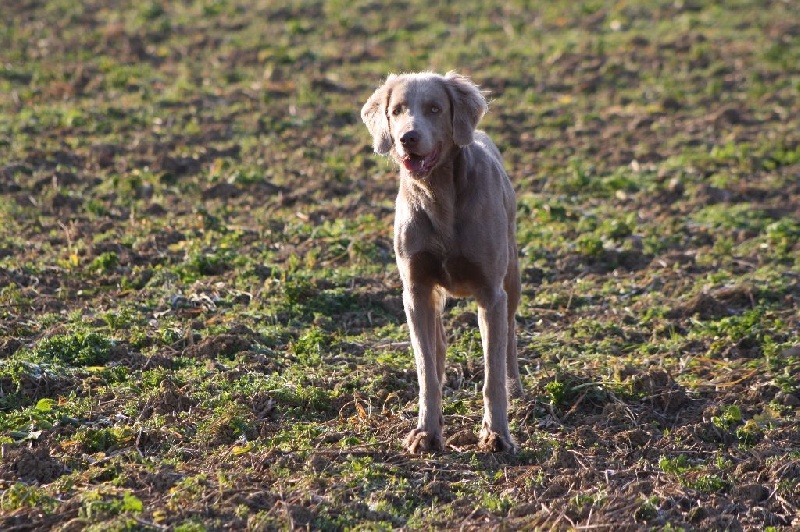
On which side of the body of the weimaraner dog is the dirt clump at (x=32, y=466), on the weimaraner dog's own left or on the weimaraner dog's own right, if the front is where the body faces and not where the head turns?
on the weimaraner dog's own right

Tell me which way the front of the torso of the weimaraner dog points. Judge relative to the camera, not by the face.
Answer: toward the camera

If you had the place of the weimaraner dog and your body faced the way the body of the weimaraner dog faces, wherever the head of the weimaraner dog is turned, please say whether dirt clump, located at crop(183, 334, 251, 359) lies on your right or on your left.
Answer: on your right

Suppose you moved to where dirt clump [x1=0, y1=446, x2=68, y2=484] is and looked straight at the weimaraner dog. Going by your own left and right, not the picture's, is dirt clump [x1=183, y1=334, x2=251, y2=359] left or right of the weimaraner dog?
left
